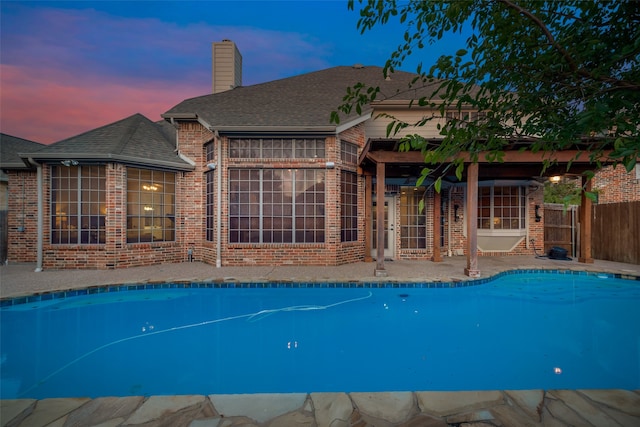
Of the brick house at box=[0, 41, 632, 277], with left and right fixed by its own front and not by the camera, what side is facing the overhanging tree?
back

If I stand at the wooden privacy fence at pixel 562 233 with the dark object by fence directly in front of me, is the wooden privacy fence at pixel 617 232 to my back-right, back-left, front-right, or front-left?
front-left

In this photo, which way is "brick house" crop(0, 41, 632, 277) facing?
away from the camera

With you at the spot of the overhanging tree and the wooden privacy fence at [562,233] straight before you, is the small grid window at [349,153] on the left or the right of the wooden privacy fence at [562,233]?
left

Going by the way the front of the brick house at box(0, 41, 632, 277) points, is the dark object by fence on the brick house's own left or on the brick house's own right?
on the brick house's own right

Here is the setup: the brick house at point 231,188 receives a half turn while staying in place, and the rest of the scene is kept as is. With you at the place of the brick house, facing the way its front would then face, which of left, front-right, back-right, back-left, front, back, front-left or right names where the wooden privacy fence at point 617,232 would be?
right
